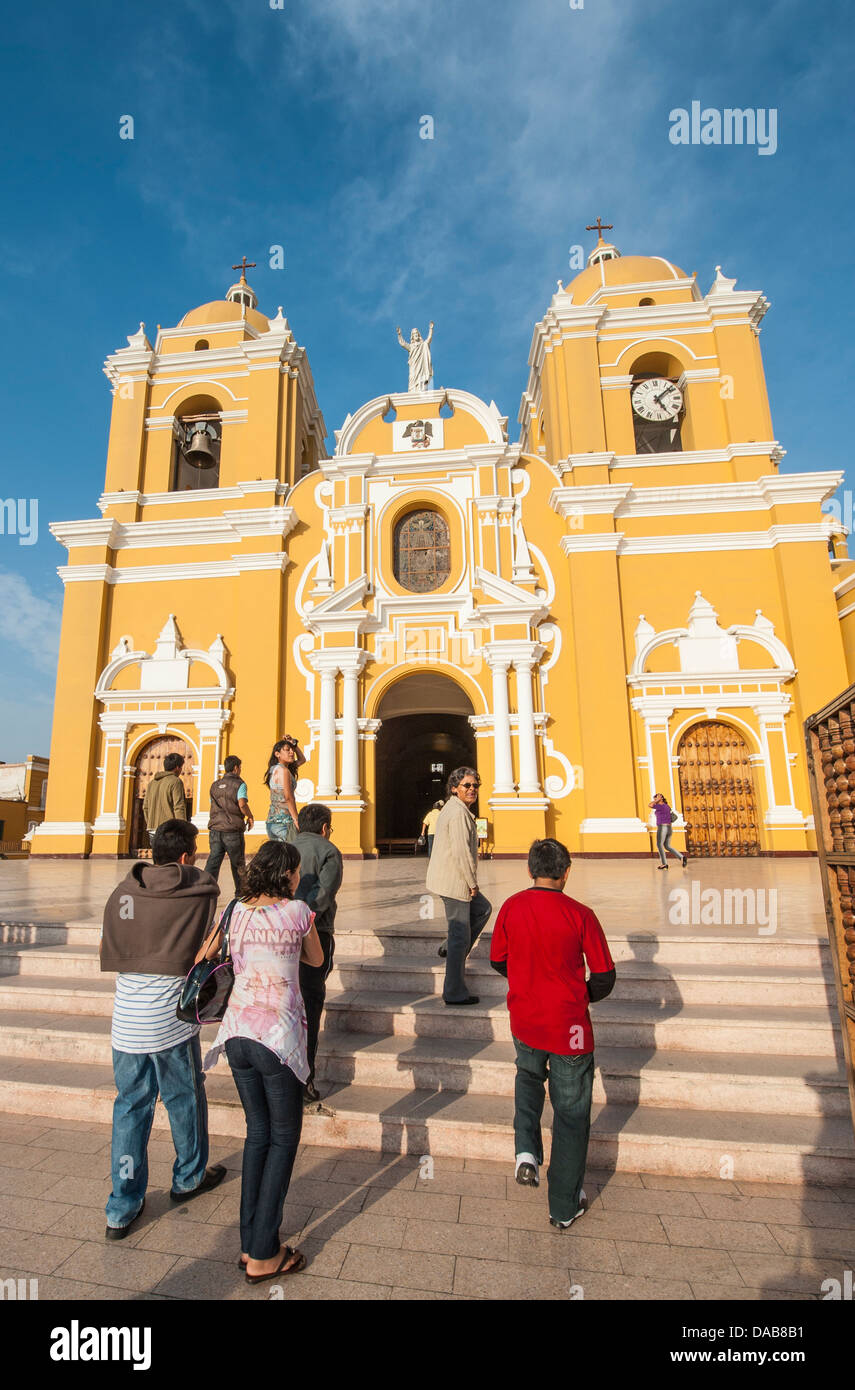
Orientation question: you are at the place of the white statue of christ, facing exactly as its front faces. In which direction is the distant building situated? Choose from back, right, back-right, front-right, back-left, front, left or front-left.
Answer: back-right

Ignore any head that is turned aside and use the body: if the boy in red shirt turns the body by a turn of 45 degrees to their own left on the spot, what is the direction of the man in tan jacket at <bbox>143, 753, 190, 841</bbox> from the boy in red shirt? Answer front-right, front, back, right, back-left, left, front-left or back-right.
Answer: front

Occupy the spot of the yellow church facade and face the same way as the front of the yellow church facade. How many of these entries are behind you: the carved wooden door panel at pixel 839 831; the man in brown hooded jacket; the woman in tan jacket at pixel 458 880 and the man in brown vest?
0

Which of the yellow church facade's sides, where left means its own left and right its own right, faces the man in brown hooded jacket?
front

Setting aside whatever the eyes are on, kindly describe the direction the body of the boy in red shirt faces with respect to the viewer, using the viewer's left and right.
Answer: facing away from the viewer

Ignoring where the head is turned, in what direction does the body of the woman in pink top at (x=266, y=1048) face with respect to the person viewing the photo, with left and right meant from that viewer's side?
facing away from the viewer and to the right of the viewer

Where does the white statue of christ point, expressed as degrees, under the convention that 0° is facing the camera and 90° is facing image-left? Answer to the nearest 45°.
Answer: approximately 0°

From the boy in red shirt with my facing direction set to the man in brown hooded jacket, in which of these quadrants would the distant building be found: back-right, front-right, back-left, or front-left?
front-right

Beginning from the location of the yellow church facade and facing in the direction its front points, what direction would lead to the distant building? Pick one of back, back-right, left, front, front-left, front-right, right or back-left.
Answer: back-right

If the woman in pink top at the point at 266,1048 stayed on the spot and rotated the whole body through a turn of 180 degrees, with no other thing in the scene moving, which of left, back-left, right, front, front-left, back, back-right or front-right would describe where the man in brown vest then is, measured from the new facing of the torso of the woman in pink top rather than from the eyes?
back-right

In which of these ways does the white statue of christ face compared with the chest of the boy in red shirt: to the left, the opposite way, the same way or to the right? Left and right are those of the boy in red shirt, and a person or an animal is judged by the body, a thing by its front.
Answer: the opposite way

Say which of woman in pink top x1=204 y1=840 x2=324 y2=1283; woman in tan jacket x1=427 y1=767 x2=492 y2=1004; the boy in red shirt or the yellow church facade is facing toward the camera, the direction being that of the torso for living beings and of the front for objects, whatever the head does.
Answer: the yellow church facade

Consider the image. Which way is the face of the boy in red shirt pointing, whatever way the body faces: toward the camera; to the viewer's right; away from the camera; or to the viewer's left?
away from the camera

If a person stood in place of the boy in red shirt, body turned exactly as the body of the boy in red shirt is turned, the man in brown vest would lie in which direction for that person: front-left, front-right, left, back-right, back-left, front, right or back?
front-left

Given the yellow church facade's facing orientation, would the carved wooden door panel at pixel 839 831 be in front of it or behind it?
in front

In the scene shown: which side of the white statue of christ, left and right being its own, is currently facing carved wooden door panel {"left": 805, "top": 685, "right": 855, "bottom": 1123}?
front

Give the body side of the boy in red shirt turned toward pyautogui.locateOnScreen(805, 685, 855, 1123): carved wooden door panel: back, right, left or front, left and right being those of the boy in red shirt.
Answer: right
